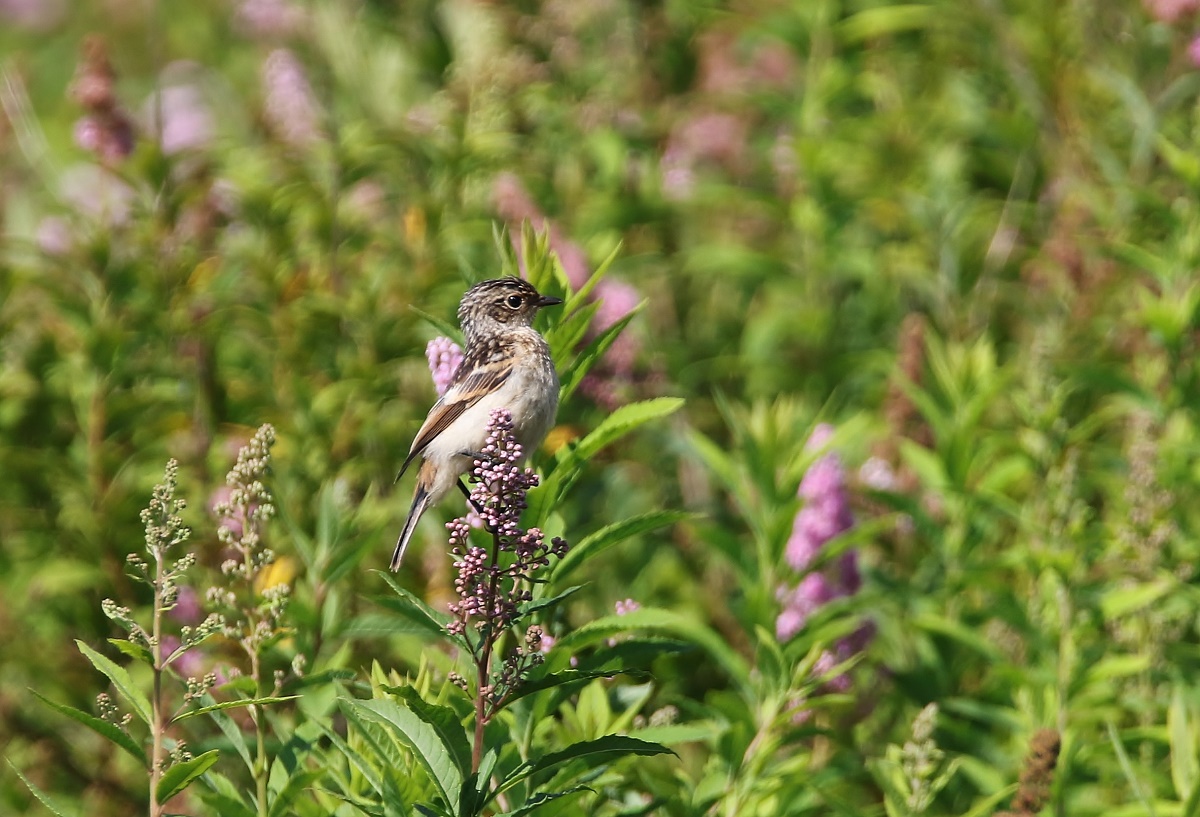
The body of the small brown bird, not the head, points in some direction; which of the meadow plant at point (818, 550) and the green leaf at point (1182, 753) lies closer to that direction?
the green leaf

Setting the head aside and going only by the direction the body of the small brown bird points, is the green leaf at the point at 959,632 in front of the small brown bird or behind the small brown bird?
in front

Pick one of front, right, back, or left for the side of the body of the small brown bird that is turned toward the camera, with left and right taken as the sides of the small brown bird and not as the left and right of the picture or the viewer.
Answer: right

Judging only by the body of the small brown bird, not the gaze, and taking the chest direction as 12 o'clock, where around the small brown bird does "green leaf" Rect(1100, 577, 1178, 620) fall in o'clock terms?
The green leaf is roughly at 11 o'clock from the small brown bird.

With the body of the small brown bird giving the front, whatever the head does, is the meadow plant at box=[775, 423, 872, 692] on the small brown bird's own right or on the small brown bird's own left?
on the small brown bird's own left

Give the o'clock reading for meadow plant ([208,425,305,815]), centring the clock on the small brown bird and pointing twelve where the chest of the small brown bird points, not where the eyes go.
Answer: The meadow plant is roughly at 5 o'clock from the small brown bird.

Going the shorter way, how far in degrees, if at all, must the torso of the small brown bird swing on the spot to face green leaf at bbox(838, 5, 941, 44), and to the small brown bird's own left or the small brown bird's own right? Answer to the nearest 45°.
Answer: approximately 45° to the small brown bird's own left
